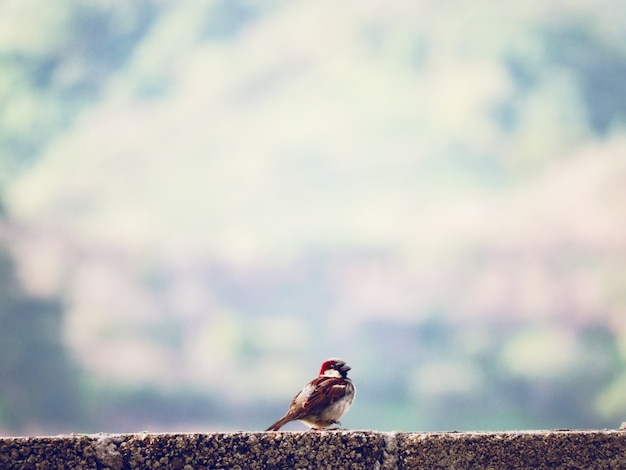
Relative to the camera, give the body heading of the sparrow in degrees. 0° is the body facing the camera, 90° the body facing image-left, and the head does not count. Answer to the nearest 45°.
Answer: approximately 270°
